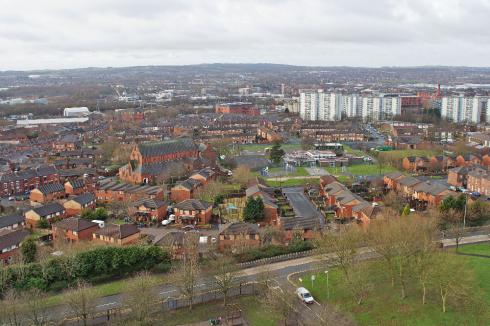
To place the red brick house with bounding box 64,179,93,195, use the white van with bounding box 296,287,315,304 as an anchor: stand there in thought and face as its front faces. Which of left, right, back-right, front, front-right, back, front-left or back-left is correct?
back

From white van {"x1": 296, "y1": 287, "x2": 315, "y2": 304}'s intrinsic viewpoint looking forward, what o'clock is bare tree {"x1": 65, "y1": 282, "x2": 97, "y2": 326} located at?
The bare tree is roughly at 4 o'clock from the white van.

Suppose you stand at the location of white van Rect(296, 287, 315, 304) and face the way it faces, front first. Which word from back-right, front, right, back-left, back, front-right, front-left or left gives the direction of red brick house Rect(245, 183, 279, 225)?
back-left

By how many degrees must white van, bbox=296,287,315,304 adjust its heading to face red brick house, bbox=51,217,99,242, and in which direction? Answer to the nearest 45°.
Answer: approximately 180°

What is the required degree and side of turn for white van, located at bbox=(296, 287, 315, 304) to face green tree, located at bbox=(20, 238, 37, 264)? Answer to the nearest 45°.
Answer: approximately 135° to its right

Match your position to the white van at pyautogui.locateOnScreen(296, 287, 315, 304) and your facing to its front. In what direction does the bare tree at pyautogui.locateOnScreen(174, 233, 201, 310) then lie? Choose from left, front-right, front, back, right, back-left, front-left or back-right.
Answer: back-right

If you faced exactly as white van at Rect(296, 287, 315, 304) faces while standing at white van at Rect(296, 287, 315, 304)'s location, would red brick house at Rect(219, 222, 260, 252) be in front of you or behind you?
behind

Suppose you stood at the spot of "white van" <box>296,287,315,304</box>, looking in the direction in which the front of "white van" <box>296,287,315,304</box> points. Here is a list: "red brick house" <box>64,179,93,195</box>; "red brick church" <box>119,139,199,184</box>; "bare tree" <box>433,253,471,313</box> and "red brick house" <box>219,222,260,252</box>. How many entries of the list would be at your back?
3

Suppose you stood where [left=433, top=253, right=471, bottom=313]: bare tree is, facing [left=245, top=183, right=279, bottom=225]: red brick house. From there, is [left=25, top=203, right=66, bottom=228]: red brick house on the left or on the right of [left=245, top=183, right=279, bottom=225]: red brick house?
left

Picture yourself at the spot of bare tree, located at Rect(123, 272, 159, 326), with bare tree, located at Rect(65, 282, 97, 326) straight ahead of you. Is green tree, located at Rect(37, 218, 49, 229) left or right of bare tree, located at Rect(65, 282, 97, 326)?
right

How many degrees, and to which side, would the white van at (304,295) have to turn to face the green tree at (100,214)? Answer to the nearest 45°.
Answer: approximately 180°

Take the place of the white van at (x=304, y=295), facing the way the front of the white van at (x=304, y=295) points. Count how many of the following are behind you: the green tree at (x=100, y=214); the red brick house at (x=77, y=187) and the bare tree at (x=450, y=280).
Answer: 2

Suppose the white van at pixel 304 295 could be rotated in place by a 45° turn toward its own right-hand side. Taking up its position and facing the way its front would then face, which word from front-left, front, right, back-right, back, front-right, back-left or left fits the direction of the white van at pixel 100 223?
back-right

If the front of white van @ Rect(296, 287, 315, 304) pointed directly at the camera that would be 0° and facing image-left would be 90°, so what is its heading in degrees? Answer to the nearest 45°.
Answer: approximately 315°
